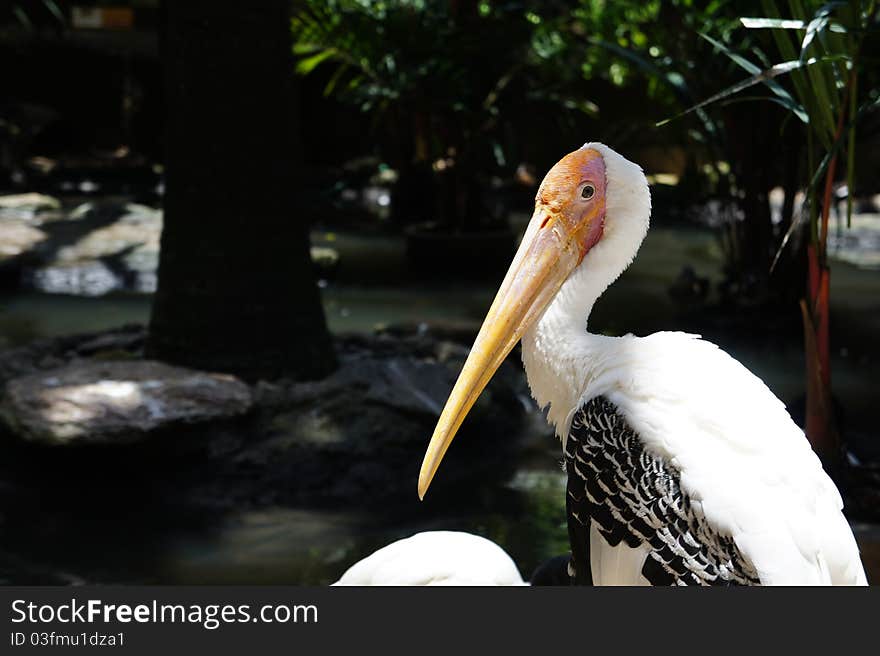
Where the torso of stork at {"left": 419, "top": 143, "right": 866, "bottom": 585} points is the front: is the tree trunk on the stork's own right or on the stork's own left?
on the stork's own right

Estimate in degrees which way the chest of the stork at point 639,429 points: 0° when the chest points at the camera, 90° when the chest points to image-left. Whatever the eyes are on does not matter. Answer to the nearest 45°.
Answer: approximately 90°

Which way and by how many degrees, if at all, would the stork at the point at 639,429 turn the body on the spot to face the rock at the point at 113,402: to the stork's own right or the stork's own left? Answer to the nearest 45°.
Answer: approximately 45° to the stork's own right

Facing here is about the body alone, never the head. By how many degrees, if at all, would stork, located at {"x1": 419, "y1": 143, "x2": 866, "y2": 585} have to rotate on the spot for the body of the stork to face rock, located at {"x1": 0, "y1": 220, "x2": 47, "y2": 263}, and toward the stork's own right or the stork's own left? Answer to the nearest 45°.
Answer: approximately 45° to the stork's own right

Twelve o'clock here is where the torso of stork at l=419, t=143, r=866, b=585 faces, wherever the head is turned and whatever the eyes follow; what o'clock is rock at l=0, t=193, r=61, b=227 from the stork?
The rock is roughly at 2 o'clock from the stork.
